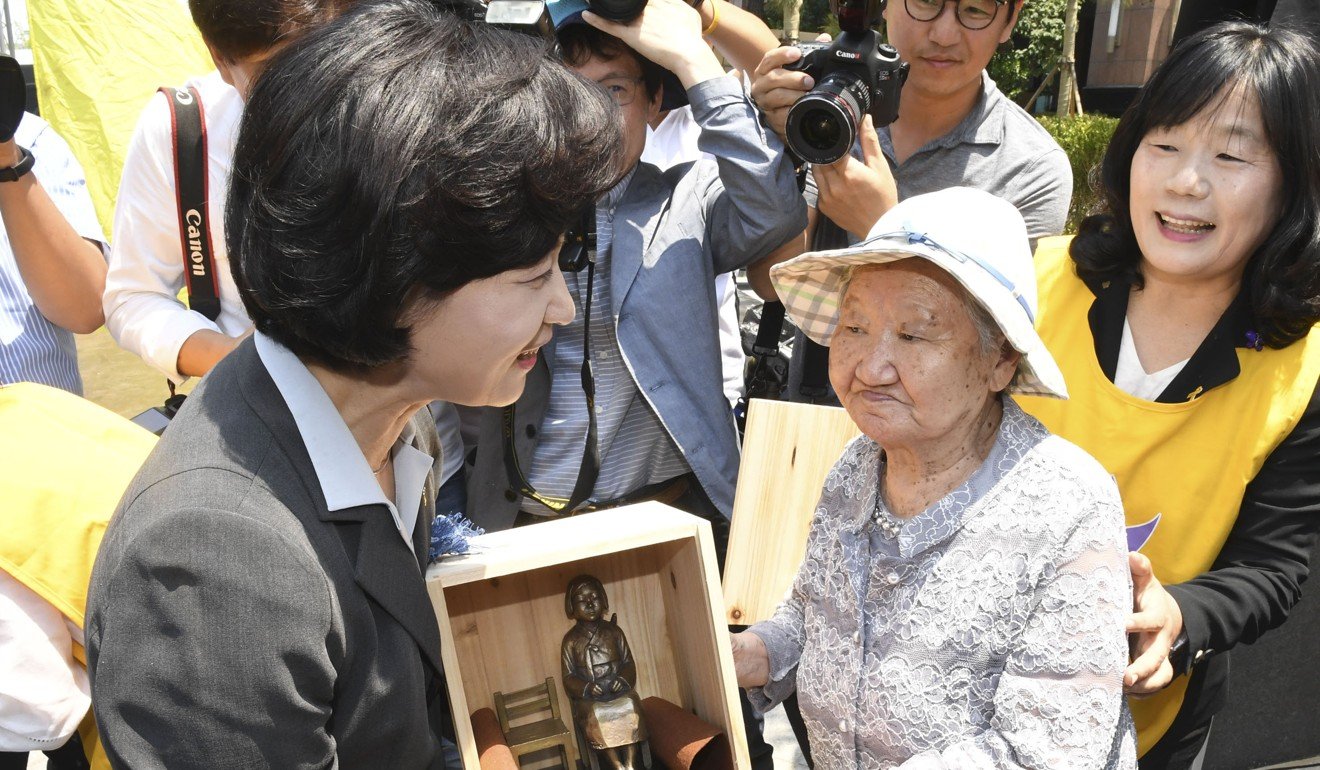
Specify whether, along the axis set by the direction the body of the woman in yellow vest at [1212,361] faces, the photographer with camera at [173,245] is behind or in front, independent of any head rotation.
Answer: in front

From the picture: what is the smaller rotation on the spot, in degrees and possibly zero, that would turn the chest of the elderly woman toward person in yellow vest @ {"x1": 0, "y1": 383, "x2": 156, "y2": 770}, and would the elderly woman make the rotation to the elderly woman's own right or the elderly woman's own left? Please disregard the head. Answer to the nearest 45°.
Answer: approximately 45° to the elderly woman's own right

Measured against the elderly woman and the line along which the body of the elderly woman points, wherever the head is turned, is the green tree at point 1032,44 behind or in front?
behind

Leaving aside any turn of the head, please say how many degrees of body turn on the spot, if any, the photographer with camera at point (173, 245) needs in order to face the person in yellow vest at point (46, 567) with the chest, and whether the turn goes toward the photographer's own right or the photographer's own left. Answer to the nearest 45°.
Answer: approximately 90° to the photographer's own right

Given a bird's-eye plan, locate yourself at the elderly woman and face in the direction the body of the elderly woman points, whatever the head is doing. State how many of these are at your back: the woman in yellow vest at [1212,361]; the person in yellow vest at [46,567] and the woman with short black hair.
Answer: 1

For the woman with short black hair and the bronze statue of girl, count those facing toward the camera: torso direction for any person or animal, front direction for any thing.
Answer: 1

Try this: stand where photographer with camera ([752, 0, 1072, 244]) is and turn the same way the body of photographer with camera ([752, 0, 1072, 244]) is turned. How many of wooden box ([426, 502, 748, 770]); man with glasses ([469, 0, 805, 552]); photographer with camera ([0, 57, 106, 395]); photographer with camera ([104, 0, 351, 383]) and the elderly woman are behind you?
0

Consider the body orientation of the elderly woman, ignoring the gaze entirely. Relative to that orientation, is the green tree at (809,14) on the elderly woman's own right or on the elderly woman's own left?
on the elderly woman's own right

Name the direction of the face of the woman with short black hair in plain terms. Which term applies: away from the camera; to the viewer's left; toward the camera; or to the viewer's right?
to the viewer's right

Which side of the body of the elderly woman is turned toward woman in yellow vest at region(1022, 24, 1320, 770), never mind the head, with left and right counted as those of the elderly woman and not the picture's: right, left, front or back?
back

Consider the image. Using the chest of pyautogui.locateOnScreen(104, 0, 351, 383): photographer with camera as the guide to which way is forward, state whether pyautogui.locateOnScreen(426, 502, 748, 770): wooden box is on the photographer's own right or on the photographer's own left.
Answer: on the photographer's own right

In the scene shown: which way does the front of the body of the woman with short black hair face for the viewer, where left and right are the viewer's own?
facing to the right of the viewer

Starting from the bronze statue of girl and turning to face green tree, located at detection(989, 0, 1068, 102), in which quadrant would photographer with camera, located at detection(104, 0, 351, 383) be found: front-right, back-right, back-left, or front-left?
front-left

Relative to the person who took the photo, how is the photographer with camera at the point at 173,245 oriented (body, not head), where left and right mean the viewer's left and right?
facing to the right of the viewer

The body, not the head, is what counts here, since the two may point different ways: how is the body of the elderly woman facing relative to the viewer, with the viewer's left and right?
facing the viewer and to the left of the viewer
